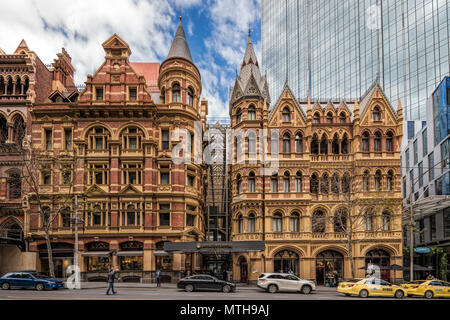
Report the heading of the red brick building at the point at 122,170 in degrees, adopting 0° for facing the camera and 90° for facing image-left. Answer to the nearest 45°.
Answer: approximately 0°

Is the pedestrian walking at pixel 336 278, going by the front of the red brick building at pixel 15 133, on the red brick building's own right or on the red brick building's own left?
on the red brick building's own left

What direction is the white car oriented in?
to the viewer's right

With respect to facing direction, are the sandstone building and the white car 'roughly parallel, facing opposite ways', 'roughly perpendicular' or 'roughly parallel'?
roughly perpendicular

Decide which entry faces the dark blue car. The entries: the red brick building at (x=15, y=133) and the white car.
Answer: the red brick building

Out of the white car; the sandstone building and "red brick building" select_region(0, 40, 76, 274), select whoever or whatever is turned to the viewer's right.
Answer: the white car

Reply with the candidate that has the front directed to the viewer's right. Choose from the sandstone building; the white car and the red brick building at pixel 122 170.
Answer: the white car

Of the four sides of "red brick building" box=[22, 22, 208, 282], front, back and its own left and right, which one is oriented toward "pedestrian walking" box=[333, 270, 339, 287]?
left
